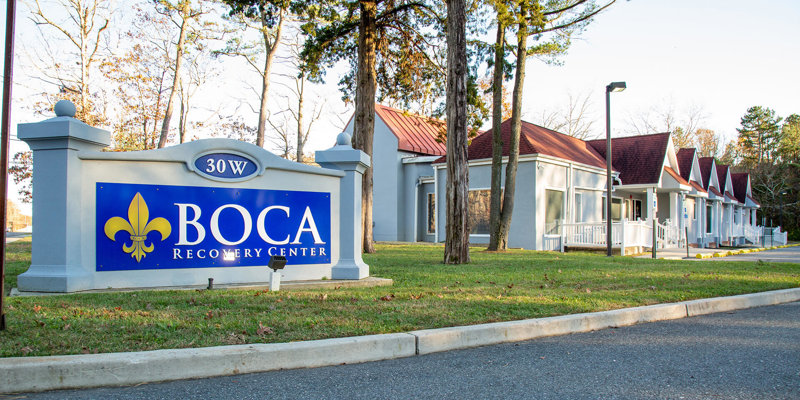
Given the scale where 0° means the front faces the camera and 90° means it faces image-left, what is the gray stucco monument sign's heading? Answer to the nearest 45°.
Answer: approximately 315°

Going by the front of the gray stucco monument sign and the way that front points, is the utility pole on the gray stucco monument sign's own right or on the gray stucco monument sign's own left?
on the gray stucco monument sign's own right

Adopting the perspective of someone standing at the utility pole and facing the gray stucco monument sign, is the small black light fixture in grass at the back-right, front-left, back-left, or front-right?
front-right

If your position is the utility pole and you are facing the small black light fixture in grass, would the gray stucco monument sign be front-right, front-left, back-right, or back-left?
front-left
